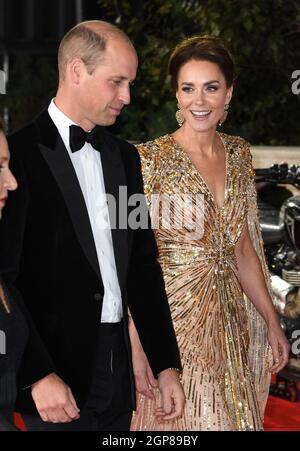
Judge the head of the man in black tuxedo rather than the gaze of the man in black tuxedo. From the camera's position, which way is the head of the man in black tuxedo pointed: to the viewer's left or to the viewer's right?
to the viewer's right

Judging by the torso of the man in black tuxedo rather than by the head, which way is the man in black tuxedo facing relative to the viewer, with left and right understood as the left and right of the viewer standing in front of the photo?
facing the viewer and to the right of the viewer

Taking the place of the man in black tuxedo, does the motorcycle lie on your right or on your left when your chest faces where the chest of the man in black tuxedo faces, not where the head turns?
on your left

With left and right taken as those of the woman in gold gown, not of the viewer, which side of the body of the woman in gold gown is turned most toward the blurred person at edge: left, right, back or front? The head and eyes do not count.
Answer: right

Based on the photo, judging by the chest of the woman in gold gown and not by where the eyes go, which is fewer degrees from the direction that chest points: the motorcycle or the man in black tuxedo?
the man in black tuxedo

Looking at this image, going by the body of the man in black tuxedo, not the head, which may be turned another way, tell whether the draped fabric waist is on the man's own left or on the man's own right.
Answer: on the man's own left

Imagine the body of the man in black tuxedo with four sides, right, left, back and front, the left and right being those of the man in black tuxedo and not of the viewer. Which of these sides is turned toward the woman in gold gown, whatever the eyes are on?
left

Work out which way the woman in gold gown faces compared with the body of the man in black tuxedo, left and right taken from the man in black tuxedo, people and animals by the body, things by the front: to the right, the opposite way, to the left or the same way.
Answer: the same way
